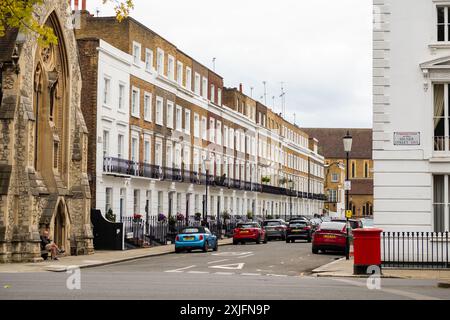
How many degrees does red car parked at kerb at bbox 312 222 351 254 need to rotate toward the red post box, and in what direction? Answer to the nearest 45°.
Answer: approximately 180°

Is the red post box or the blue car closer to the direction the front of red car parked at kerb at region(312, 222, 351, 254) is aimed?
the blue car

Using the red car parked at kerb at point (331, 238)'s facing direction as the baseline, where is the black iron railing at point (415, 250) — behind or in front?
behind

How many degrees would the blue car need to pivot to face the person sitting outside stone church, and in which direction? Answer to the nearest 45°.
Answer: approximately 180°

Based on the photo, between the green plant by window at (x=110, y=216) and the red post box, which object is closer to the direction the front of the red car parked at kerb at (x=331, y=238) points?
the green plant by window

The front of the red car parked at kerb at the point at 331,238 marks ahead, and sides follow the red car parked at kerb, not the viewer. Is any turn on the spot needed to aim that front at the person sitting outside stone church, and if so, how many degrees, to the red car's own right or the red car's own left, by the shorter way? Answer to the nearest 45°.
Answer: approximately 135° to the red car's own left

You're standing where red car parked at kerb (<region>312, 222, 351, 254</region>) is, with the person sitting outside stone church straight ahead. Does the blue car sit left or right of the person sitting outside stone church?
right

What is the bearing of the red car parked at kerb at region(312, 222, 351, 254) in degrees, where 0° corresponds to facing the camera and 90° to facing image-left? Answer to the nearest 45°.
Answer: approximately 180°

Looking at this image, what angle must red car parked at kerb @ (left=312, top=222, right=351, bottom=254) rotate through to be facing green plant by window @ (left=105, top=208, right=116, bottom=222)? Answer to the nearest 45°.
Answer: approximately 90° to its left

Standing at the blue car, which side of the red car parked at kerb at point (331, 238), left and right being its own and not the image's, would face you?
left

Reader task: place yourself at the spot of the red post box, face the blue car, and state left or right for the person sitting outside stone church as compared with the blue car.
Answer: left
